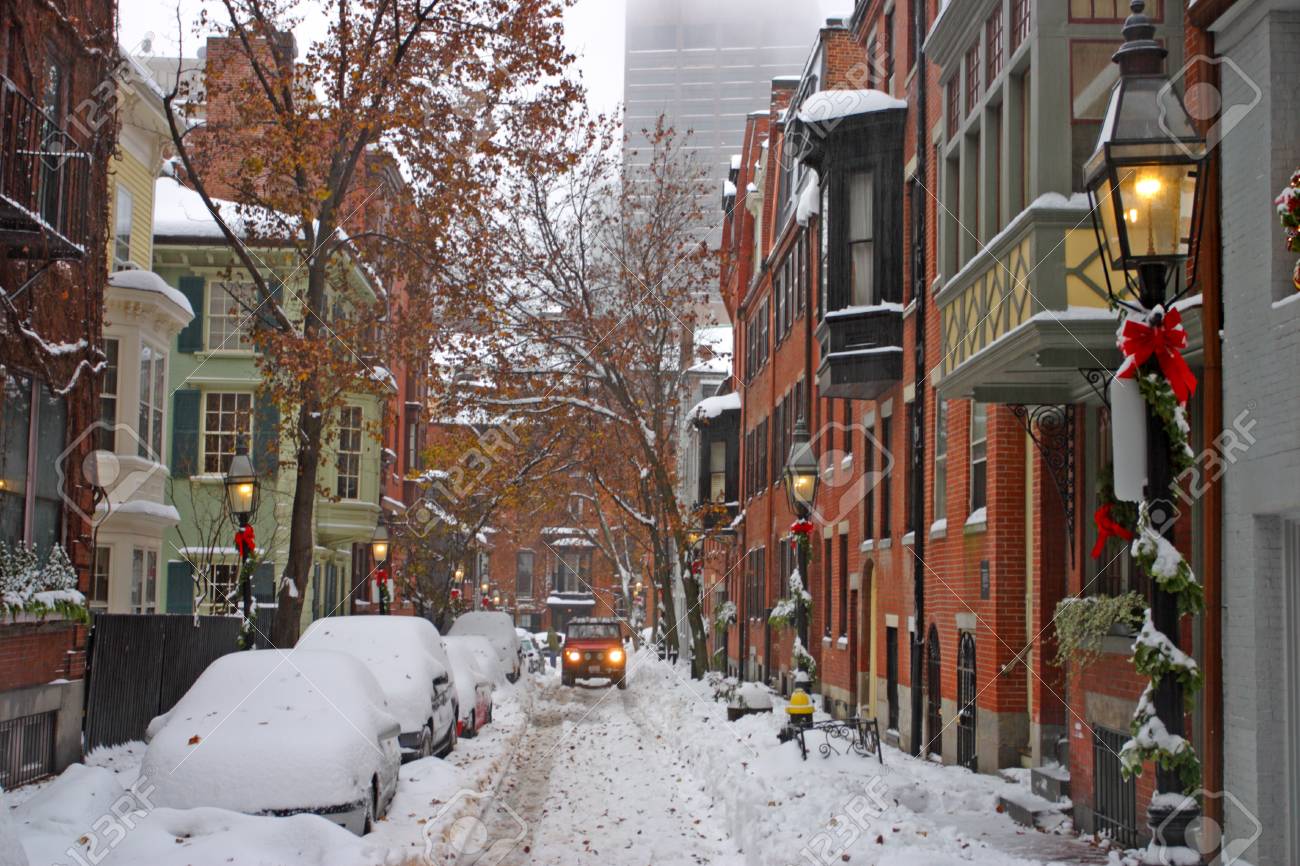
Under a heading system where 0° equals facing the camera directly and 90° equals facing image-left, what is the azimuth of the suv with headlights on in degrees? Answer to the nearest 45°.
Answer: approximately 0°

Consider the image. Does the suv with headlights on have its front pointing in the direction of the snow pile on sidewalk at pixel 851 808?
yes

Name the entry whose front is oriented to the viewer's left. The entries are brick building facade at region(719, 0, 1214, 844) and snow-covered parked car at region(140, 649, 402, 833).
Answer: the brick building facade

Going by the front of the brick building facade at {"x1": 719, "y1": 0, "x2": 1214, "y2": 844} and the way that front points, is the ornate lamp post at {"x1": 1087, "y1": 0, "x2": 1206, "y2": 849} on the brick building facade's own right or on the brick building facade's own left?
on the brick building facade's own left

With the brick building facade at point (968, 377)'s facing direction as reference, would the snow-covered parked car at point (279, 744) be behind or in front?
in front

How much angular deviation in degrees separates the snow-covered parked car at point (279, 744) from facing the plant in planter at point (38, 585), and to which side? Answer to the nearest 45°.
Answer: approximately 135° to its right

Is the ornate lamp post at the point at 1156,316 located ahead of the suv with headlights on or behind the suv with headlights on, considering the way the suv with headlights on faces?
ahead

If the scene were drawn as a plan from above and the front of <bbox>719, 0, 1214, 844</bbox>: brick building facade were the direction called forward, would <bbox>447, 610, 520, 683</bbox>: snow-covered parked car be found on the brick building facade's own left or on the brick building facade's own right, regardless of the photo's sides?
on the brick building facade's own right

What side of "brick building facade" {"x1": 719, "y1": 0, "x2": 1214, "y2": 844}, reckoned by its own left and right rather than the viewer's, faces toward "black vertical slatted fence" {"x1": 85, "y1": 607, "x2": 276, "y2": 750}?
front

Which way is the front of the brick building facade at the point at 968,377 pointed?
to the viewer's left

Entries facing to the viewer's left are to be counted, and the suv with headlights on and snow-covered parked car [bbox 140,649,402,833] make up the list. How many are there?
0

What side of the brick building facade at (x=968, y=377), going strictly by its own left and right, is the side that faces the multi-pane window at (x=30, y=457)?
front

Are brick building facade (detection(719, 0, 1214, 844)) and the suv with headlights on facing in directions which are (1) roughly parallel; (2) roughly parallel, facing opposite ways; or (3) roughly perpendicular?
roughly perpendicular
